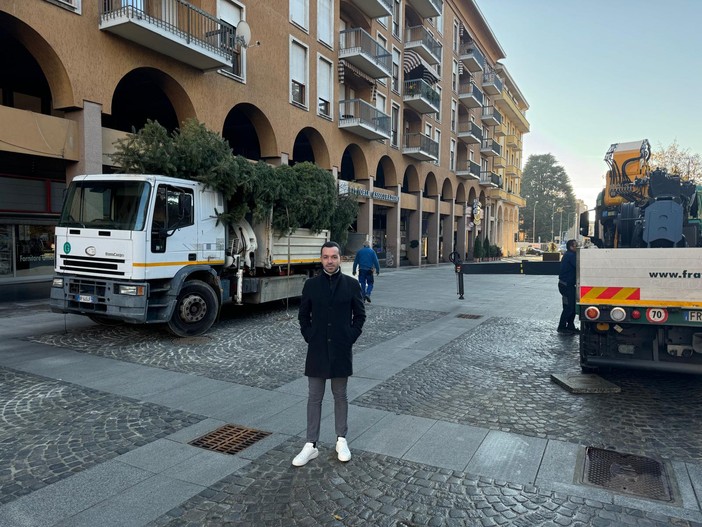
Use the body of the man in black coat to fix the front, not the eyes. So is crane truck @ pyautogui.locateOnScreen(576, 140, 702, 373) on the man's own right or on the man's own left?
on the man's own left

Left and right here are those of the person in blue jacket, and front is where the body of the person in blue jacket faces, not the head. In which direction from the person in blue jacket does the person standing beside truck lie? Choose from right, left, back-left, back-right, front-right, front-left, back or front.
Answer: back-right

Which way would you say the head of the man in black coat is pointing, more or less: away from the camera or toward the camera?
toward the camera

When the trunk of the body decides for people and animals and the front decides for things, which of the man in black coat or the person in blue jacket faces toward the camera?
the man in black coat

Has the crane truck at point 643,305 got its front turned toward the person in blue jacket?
no

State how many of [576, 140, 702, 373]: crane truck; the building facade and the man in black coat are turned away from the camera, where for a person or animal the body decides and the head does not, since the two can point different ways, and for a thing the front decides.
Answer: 1

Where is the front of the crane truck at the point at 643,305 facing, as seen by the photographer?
facing away from the viewer

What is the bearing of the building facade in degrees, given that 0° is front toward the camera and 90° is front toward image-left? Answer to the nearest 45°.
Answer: approximately 315°

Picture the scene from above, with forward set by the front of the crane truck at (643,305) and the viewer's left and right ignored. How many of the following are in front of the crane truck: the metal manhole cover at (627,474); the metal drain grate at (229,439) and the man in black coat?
0

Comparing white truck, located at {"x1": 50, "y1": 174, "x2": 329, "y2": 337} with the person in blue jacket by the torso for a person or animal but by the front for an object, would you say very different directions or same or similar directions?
very different directions

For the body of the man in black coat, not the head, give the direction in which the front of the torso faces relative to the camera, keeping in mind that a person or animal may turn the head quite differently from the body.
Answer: toward the camera

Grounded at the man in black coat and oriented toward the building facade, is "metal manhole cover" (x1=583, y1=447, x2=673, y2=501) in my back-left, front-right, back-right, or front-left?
back-right

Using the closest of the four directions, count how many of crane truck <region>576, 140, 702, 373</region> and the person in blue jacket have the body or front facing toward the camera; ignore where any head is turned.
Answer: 0

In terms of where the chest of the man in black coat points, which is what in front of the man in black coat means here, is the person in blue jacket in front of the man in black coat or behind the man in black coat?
behind

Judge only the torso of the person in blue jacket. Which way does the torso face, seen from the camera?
away from the camera

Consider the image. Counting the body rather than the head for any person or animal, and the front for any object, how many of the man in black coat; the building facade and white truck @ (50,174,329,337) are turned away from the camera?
0

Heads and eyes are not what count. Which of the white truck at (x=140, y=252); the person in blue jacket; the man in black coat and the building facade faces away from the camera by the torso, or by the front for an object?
the person in blue jacket

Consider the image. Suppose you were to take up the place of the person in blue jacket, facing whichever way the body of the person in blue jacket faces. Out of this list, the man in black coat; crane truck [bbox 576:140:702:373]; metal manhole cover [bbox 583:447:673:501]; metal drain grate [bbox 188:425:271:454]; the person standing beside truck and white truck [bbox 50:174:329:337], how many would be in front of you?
0

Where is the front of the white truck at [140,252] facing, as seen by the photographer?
facing the viewer and to the left of the viewer

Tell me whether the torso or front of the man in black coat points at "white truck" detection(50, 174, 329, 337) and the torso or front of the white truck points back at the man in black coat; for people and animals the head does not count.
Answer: no

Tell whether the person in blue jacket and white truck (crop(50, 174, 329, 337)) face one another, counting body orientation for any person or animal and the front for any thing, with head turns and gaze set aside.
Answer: no
